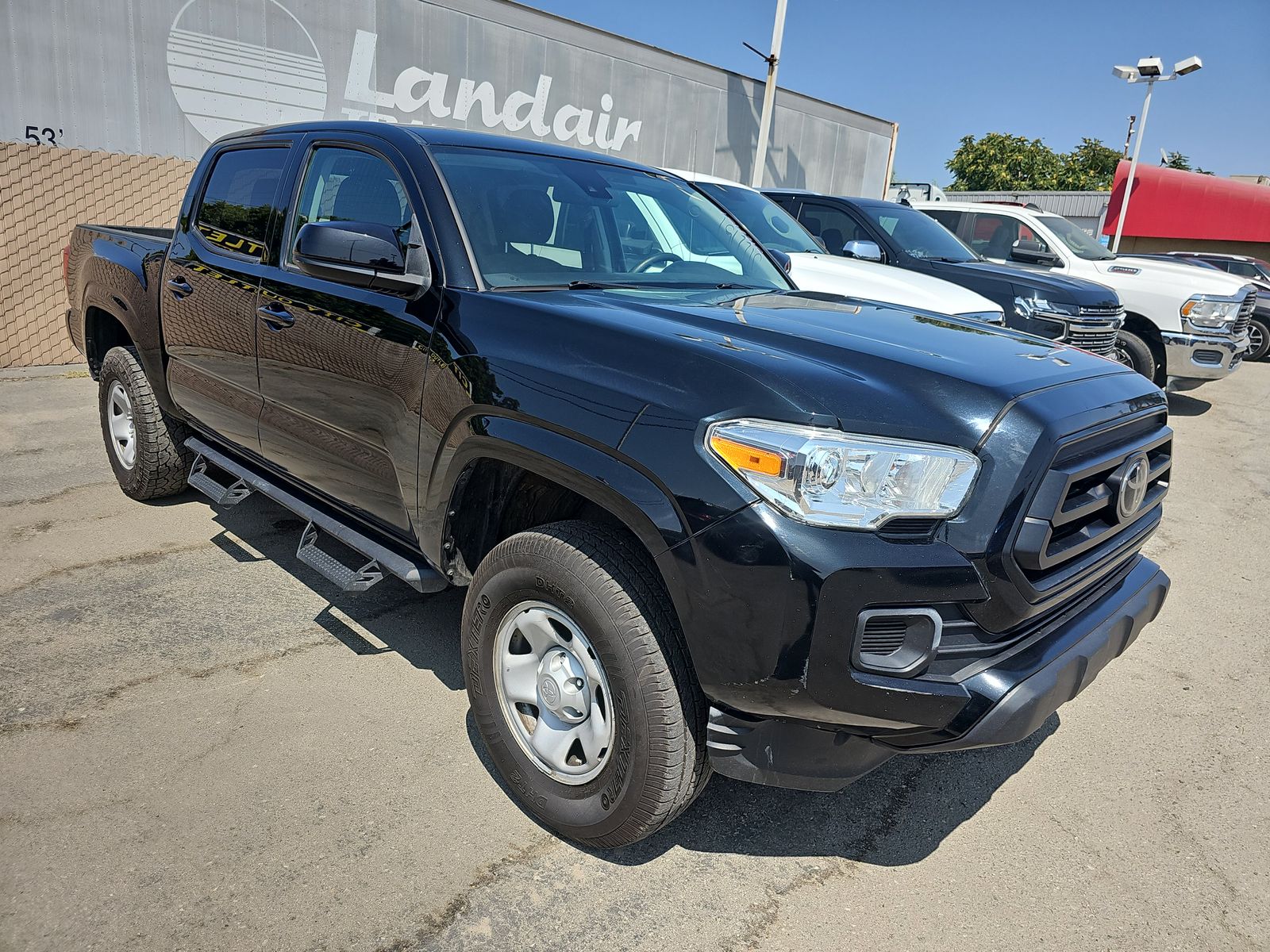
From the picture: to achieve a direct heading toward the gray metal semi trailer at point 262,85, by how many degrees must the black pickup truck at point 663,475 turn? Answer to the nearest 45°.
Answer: approximately 180°

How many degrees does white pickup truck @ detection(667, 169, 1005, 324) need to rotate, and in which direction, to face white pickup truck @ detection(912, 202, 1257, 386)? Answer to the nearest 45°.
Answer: approximately 90° to its left

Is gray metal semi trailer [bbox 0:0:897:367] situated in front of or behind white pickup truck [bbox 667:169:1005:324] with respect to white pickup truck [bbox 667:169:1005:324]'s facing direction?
behind

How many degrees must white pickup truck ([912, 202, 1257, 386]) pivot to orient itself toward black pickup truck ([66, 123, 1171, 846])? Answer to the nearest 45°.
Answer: approximately 45° to its right

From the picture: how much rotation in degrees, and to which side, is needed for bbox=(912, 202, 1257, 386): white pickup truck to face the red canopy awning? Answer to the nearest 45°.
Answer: approximately 135° to its left

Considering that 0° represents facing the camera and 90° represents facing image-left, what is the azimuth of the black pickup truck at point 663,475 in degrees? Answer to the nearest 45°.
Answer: approximately 315°

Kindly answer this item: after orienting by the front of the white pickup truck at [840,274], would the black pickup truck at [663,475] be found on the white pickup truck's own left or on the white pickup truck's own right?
on the white pickup truck's own right

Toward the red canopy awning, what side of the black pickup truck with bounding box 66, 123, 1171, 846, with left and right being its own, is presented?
left
